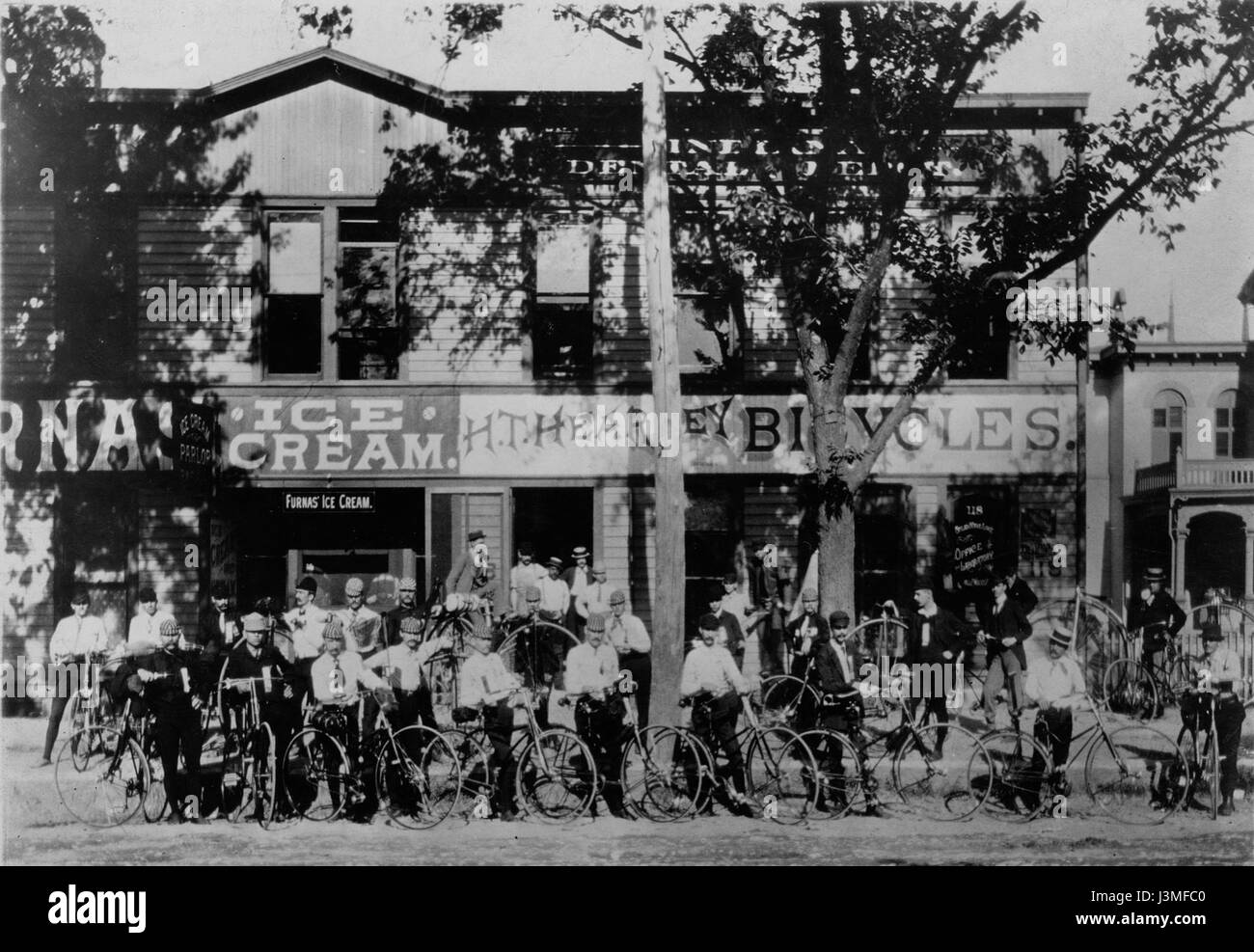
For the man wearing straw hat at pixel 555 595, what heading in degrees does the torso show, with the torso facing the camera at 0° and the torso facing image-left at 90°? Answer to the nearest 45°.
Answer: approximately 0°

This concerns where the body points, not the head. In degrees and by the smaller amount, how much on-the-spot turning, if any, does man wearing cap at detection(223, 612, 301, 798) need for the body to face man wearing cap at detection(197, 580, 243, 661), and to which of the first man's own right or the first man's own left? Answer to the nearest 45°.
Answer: approximately 180°

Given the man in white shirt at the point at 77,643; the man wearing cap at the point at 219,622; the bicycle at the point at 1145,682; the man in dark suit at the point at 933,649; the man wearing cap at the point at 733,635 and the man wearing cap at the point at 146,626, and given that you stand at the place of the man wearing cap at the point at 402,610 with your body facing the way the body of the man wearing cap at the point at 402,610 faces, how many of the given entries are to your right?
3
